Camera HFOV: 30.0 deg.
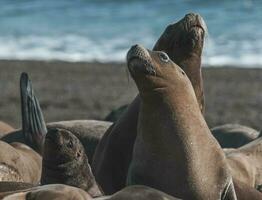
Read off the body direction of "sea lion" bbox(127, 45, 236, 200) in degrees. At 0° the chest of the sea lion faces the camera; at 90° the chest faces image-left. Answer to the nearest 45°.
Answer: approximately 45°

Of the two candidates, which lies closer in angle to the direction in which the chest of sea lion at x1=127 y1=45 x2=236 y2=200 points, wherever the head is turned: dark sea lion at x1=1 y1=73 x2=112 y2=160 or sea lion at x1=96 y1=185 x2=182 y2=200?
the sea lion

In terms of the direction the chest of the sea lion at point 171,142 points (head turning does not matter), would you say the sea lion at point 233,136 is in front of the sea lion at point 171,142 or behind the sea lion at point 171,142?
behind

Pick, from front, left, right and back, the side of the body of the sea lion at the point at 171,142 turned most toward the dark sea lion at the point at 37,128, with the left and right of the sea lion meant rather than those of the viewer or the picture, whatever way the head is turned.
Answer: right
